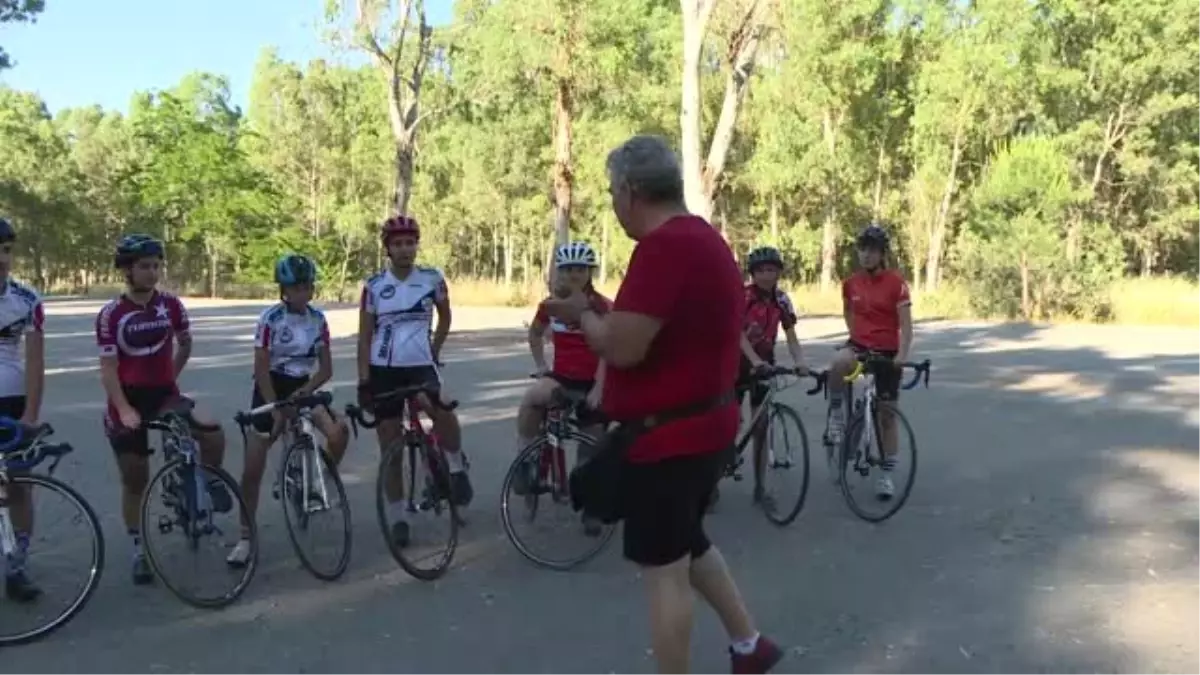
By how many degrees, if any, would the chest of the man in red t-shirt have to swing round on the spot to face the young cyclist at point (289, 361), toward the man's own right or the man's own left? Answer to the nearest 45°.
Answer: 0° — they already face them

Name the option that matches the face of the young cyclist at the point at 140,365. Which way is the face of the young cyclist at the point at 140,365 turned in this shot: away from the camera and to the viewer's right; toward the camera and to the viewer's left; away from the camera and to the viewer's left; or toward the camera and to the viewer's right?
toward the camera and to the viewer's right

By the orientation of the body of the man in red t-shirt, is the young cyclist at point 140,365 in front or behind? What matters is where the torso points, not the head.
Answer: in front

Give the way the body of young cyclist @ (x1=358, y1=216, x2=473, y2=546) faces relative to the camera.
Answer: toward the camera

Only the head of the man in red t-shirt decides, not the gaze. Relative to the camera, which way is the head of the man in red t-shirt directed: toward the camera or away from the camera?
away from the camera

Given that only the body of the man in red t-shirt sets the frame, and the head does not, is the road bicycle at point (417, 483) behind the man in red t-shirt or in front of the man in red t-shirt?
in front

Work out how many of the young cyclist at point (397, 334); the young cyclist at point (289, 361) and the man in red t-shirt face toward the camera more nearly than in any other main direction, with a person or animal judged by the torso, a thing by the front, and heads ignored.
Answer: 2

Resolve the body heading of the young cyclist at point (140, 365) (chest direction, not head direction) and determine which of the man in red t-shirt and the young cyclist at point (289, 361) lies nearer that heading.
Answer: the man in red t-shirt

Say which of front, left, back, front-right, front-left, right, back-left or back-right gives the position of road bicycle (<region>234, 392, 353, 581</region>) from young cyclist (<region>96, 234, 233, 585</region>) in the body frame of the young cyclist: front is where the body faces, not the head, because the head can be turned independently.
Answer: front-left

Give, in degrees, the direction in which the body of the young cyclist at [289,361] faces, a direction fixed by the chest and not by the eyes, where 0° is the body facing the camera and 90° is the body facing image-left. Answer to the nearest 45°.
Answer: approximately 0°

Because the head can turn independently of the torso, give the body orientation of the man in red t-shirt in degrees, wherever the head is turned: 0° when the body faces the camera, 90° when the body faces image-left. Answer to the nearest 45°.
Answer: approximately 135°

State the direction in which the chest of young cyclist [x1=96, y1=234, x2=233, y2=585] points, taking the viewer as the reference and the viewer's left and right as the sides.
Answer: facing the viewer and to the right of the viewer

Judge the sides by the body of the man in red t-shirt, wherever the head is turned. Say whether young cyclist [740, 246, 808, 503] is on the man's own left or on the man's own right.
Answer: on the man's own right

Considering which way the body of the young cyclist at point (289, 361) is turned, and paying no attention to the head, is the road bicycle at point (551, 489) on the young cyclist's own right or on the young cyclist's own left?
on the young cyclist's own left
